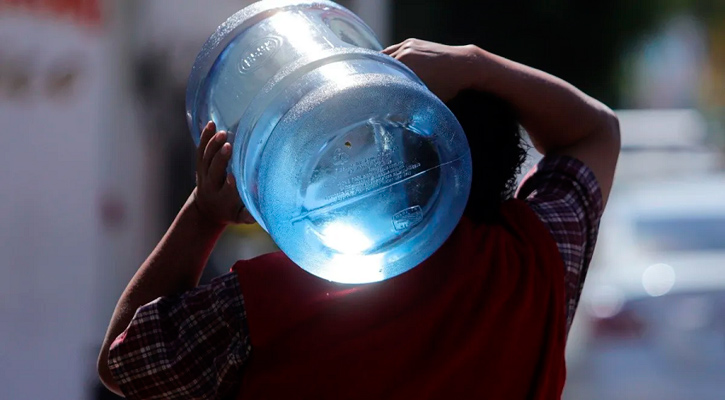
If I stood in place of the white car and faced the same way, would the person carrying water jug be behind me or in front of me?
behind

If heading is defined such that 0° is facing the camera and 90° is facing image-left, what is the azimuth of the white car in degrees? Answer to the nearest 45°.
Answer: approximately 180°
